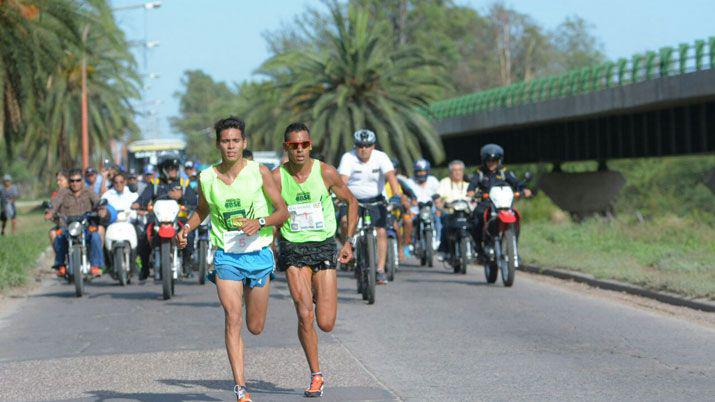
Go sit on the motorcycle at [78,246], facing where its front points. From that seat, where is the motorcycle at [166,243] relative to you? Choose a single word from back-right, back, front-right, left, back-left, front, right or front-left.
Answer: front-left

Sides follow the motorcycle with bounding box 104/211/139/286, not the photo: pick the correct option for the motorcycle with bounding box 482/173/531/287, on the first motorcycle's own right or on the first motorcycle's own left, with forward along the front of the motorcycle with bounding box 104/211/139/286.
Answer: on the first motorcycle's own left

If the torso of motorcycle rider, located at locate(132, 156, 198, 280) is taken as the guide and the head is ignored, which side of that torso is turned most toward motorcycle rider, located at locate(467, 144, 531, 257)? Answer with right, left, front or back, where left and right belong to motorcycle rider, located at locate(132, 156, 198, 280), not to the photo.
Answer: left

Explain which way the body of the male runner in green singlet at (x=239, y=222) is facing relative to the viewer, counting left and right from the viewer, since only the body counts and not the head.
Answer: facing the viewer

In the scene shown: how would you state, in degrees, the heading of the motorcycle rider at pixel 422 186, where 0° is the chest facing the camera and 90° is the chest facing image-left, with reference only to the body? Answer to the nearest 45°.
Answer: approximately 0°

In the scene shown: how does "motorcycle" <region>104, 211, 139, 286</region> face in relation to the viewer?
toward the camera

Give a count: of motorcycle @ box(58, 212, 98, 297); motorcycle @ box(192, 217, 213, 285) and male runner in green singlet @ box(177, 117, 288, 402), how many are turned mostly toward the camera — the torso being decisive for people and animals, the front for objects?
3

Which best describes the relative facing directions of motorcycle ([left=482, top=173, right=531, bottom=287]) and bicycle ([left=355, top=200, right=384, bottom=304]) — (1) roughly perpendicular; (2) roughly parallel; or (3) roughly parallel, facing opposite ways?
roughly parallel

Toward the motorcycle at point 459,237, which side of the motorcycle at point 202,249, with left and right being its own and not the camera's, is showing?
left

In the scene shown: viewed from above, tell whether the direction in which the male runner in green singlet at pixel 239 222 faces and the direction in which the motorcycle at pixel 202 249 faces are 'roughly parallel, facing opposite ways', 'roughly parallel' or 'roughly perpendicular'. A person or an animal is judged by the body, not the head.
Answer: roughly parallel

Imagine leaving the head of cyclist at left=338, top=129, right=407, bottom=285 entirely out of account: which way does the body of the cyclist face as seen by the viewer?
toward the camera
